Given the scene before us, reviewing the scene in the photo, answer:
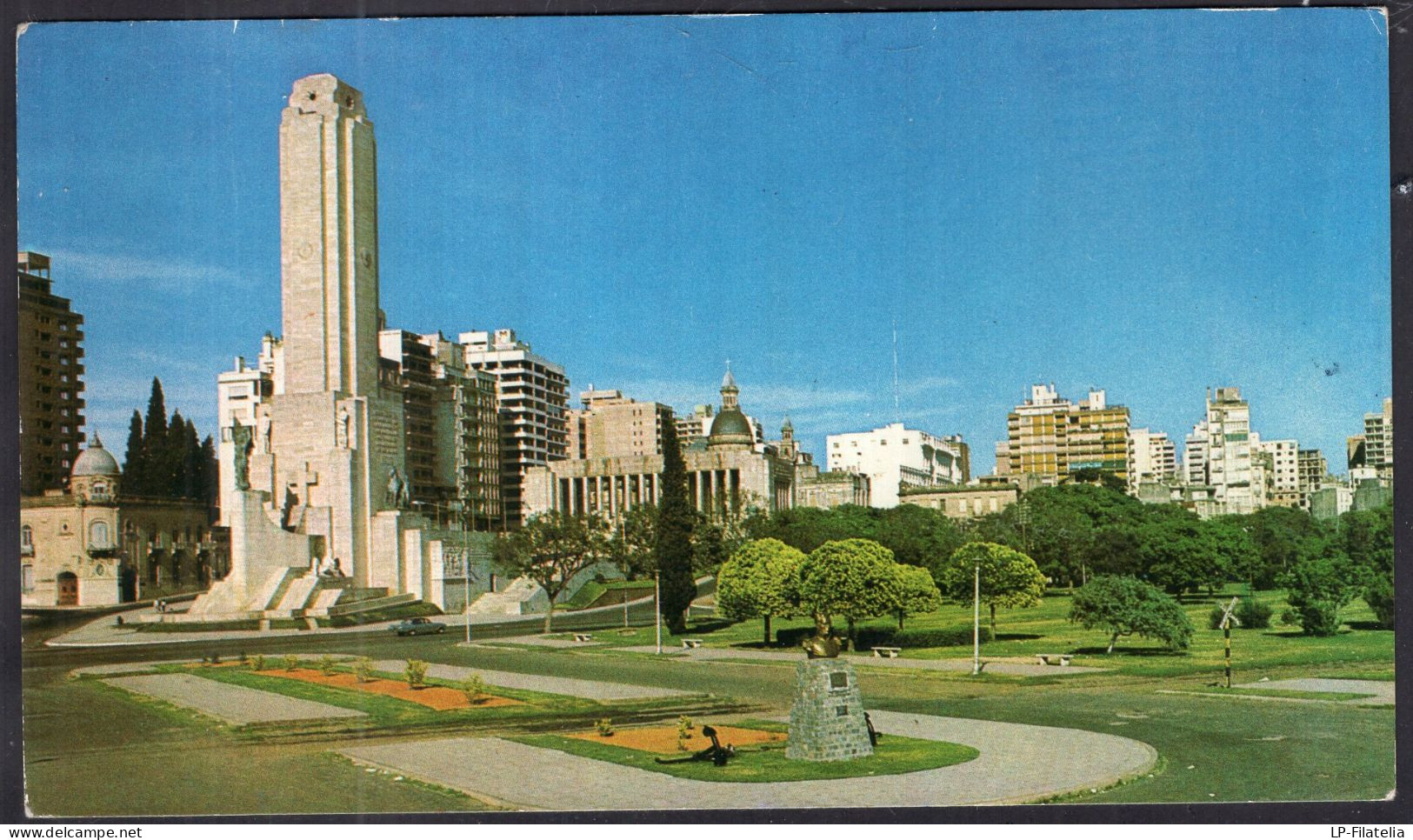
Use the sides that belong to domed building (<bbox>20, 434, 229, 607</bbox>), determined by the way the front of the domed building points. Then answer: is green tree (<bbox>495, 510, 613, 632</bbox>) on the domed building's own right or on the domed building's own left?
on the domed building's own left

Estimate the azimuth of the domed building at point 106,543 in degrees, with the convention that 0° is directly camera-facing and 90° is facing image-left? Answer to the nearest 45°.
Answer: approximately 0°

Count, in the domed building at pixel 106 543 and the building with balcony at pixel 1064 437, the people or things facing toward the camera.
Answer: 2

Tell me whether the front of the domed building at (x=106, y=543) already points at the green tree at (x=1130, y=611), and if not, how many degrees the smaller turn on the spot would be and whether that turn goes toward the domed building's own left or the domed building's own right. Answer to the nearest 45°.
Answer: approximately 90° to the domed building's own left
